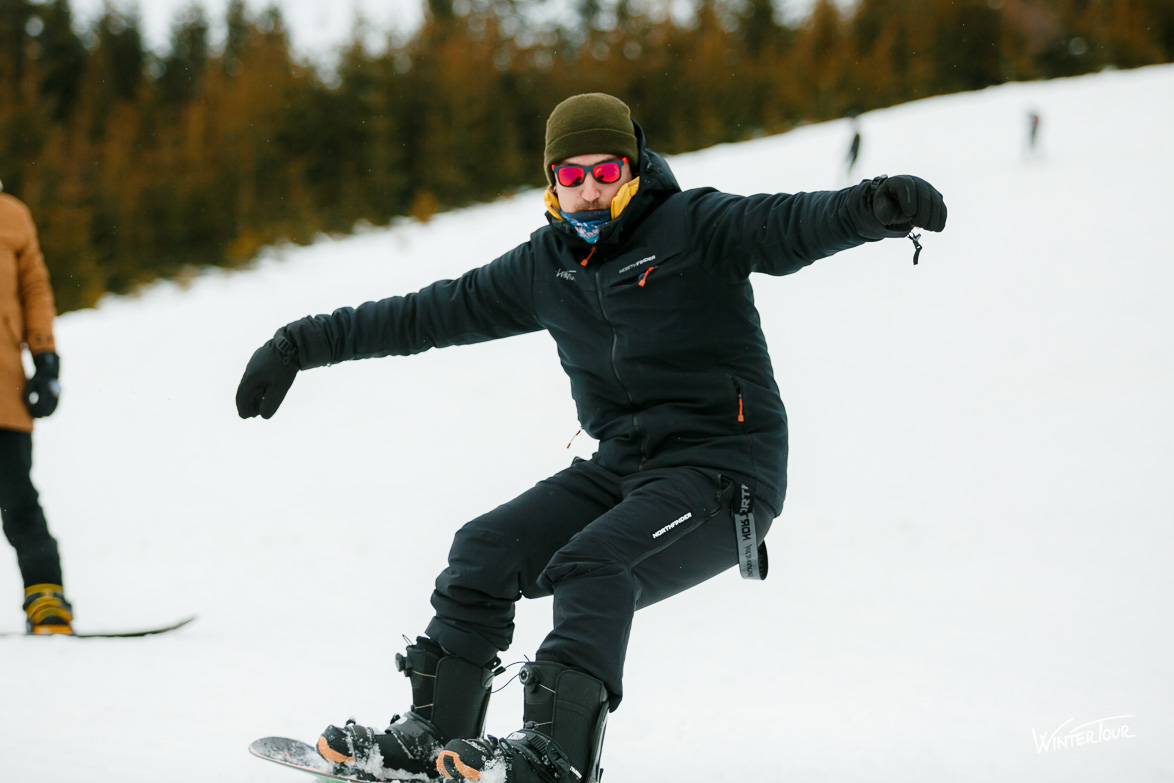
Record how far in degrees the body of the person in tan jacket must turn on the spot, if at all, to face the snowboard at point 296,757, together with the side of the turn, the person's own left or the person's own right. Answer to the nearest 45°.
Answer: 0° — they already face it

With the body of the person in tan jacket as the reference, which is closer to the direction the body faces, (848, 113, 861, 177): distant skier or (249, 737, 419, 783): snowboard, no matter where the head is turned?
the snowboard

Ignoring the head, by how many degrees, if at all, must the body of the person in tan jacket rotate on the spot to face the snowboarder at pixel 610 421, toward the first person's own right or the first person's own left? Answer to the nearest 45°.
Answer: approximately 45° to the first person's own left
